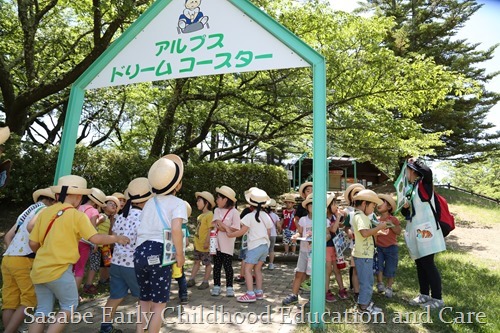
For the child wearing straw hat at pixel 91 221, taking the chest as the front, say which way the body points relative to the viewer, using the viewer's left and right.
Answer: facing to the right of the viewer

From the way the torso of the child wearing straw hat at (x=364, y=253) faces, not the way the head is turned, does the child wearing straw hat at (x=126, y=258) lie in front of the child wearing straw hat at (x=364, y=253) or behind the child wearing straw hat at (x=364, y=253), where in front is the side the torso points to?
behind

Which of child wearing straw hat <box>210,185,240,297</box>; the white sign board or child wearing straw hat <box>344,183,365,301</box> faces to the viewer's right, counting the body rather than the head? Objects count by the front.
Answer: child wearing straw hat <box>344,183,365,301</box>

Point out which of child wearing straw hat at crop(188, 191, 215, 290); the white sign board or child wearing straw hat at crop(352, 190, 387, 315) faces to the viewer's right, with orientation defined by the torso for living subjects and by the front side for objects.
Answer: child wearing straw hat at crop(352, 190, 387, 315)

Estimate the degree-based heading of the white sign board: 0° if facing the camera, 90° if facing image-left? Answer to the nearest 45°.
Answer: approximately 0°

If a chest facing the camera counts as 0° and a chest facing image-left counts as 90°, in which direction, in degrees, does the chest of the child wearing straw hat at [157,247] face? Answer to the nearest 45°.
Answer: approximately 225°

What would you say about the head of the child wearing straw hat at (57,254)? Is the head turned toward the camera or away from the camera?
away from the camera

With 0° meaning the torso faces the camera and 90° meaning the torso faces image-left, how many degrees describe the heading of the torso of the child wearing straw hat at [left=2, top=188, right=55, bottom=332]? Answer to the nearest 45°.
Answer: approximately 225°

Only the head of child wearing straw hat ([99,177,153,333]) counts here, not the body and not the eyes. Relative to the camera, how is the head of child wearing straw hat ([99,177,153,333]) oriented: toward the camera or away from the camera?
away from the camera

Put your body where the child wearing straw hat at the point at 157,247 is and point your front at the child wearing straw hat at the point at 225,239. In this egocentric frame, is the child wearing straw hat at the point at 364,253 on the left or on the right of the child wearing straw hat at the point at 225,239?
right

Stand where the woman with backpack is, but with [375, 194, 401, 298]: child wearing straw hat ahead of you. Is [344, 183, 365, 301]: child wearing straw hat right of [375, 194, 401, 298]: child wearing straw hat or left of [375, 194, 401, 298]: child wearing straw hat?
left

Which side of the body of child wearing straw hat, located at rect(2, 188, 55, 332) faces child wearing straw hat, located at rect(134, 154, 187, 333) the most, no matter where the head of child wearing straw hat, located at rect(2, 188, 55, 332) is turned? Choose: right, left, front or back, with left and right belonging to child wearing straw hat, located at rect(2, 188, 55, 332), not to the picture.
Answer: right

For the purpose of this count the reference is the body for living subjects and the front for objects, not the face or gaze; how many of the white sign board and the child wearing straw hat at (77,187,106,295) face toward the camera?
1
